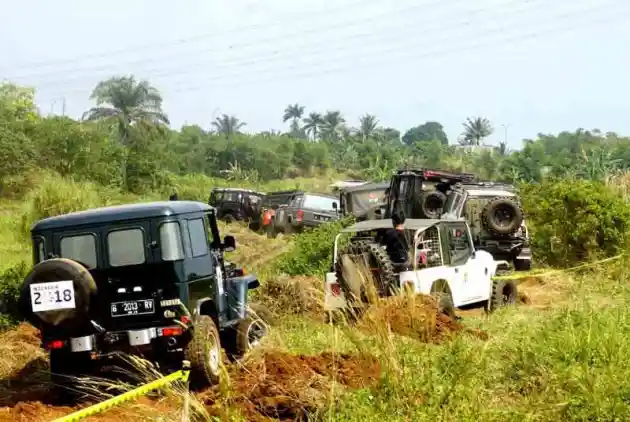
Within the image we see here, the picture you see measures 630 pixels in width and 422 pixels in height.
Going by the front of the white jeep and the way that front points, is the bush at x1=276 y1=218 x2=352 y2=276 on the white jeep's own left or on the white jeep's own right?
on the white jeep's own left

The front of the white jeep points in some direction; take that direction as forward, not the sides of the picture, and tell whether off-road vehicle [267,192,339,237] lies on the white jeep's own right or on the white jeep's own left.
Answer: on the white jeep's own left

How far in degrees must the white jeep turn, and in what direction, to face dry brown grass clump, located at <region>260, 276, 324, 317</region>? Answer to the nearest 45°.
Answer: approximately 135° to its left

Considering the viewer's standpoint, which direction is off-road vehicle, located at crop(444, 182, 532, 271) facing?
facing away from the viewer and to the left of the viewer

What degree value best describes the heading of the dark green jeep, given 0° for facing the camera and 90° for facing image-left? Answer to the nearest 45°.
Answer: approximately 225°

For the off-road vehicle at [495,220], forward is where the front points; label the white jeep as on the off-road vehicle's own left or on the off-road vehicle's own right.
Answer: on the off-road vehicle's own left

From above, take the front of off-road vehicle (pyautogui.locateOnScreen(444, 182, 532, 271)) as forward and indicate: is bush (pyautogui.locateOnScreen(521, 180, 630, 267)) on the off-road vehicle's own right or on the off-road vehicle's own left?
on the off-road vehicle's own right
